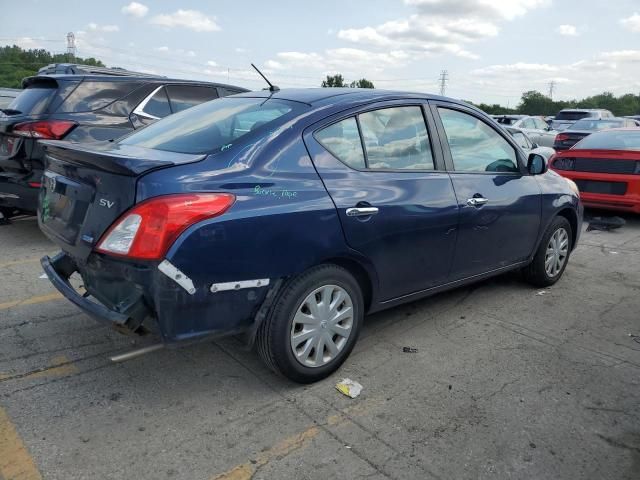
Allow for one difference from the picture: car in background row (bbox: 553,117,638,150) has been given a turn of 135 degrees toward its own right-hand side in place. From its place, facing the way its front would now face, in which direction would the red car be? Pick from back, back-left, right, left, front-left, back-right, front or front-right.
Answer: front

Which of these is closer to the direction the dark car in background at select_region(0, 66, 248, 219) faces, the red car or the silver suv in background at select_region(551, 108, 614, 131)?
the silver suv in background

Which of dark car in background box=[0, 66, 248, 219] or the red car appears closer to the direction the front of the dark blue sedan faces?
the red car

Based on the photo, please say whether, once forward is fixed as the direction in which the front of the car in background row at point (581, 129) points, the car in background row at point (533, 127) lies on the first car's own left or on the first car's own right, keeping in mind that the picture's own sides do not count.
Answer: on the first car's own left

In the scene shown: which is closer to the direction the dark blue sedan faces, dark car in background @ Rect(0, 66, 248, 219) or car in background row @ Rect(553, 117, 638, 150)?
the car in background row

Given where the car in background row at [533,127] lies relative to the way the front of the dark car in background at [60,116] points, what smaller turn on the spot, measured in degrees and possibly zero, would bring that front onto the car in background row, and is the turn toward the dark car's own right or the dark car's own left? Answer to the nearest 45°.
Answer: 0° — it already faces it

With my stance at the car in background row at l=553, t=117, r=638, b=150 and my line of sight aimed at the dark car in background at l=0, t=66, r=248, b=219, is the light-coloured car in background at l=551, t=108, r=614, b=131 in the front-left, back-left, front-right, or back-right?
back-right

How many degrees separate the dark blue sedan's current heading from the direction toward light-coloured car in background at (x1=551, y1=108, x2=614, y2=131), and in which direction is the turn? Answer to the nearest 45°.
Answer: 0° — it already faces it

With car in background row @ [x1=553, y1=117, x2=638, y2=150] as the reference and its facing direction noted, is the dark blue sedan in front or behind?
behind

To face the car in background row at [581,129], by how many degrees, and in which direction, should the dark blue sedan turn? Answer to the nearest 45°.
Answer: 0° — it already faces it
